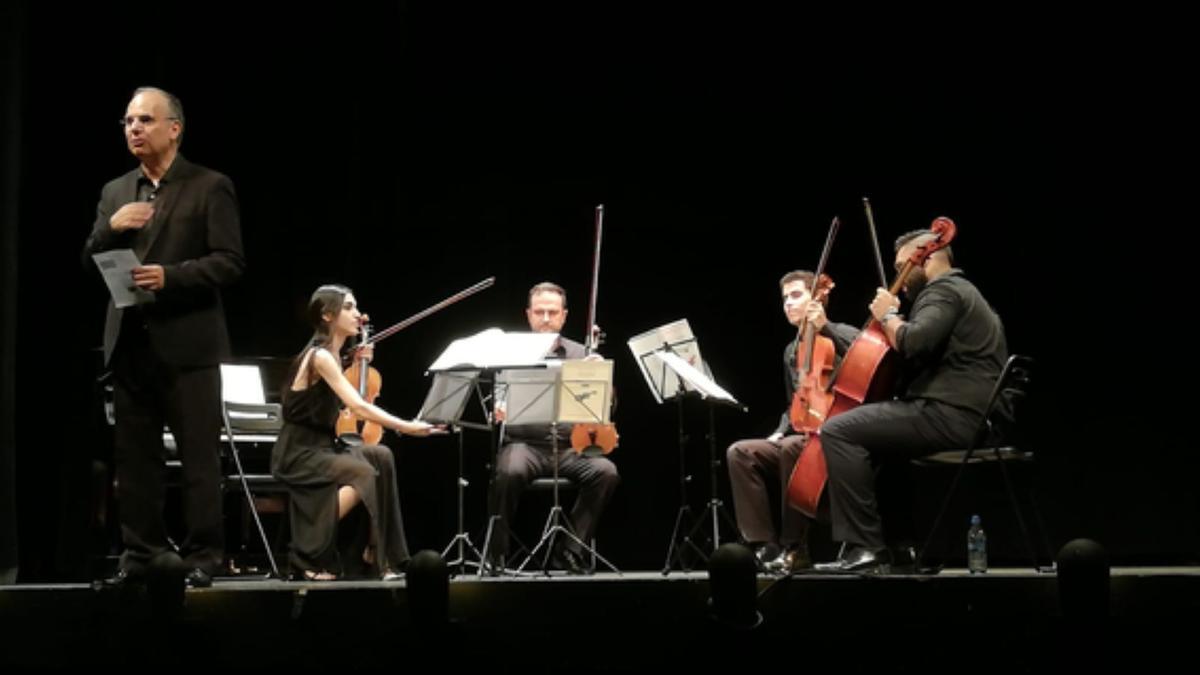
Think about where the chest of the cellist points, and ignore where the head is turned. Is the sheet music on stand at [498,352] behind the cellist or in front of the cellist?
in front

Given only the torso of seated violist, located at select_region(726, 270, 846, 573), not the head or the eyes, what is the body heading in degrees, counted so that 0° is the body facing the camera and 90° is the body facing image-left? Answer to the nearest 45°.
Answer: approximately 45°

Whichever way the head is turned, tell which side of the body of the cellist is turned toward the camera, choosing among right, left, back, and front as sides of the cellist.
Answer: left

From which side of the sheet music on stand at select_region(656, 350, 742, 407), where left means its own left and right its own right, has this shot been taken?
right

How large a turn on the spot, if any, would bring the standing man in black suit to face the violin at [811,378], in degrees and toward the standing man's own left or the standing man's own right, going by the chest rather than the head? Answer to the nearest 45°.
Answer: approximately 135° to the standing man's own left

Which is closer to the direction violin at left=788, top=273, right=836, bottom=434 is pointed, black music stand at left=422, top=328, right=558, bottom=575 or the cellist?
the black music stand

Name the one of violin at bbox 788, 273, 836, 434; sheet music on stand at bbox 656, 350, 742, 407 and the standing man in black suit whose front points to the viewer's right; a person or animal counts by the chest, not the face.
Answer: the sheet music on stand

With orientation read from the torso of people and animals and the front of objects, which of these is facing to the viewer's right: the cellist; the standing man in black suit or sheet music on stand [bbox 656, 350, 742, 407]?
the sheet music on stand

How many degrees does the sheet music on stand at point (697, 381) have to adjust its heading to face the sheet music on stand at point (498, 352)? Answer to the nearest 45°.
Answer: approximately 180°

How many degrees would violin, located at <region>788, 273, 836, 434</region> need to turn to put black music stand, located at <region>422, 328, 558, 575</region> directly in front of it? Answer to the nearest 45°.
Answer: approximately 45° to its right

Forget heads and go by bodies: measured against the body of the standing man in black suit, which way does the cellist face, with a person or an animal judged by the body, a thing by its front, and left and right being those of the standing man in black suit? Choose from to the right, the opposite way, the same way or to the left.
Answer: to the right
